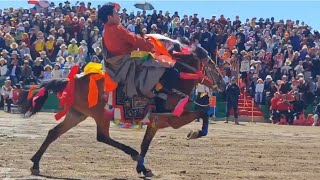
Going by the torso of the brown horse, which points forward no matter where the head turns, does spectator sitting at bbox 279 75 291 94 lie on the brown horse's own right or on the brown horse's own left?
on the brown horse's own left

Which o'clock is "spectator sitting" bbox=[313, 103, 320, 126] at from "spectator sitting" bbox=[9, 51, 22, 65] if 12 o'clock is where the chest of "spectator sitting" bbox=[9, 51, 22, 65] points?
"spectator sitting" bbox=[313, 103, 320, 126] is roughly at 10 o'clock from "spectator sitting" bbox=[9, 51, 22, 65].

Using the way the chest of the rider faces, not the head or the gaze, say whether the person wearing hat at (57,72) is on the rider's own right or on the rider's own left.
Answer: on the rider's own left

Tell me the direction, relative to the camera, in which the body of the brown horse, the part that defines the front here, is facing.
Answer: to the viewer's right

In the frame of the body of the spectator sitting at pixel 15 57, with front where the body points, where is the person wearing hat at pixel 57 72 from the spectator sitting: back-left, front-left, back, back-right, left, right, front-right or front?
front-left

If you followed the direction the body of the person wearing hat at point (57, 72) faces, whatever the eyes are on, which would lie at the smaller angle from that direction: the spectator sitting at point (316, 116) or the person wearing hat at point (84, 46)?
the spectator sitting

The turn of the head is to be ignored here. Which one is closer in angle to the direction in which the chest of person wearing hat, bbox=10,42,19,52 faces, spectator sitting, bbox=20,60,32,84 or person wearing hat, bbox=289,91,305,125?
the spectator sitting

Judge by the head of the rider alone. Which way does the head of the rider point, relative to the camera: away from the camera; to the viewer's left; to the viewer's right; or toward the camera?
to the viewer's right

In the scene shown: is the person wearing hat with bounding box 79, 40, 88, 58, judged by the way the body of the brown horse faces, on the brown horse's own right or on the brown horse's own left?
on the brown horse's own left

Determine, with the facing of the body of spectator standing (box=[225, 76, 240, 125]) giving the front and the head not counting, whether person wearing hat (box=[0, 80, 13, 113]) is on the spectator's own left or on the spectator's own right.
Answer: on the spectator's own right
